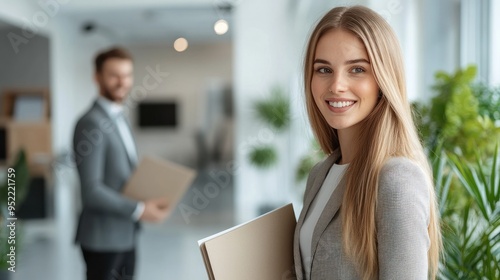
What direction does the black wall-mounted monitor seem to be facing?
toward the camera

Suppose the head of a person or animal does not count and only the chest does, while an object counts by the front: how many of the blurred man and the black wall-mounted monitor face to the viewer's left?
0

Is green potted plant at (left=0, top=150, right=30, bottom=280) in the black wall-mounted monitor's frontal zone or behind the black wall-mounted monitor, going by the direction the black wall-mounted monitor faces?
frontal zone

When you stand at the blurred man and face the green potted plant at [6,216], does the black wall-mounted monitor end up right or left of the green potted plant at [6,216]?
right

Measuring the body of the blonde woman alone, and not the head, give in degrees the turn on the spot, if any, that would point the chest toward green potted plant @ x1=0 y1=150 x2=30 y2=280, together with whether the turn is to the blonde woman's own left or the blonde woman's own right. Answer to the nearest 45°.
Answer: approximately 90° to the blonde woman's own right

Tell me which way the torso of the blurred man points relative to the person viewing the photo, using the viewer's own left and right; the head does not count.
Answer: facing the viewer and to the right of the viewer

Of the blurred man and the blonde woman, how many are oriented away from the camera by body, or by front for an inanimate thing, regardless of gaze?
0

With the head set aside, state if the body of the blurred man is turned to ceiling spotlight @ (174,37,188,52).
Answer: no

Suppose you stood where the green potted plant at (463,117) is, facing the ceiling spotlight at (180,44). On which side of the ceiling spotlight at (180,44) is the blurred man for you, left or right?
left

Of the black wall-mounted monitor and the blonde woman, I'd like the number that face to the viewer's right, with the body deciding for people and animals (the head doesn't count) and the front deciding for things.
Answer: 0

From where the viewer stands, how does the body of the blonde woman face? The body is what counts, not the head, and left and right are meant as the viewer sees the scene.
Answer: facing the viewer and to the left of the viewer

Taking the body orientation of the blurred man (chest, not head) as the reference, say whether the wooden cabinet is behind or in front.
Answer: behind

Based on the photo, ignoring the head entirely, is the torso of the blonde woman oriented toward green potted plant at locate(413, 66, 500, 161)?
no

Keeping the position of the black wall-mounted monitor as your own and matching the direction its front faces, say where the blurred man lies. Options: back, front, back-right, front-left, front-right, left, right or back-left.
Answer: front

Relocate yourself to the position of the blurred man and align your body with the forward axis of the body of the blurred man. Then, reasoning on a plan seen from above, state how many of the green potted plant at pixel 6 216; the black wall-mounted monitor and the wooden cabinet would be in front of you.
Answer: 0

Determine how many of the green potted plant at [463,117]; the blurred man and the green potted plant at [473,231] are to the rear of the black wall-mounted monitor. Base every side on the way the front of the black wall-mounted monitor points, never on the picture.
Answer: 0
